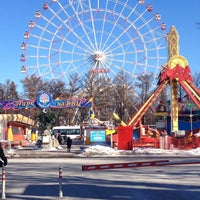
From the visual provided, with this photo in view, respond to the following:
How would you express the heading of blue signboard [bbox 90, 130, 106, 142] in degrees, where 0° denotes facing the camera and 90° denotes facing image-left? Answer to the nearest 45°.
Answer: approximately 0°
